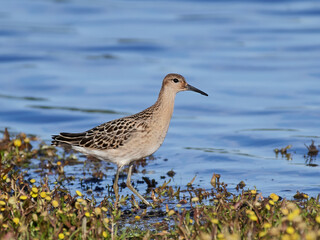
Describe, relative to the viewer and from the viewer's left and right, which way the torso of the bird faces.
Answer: facing to the right of the viewer
